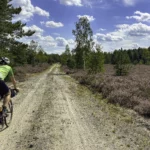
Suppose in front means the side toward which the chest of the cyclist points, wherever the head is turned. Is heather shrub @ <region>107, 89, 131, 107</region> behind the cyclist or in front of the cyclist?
in front

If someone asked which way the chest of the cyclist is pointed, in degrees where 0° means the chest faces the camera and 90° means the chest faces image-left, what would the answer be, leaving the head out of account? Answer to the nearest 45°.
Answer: approximately 225°

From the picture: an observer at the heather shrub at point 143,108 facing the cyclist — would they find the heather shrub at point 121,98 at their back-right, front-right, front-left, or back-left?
back-right

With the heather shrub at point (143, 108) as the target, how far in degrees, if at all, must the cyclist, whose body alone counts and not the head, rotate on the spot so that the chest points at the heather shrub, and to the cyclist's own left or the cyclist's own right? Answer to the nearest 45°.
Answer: approximately 45° to the cyclist's own right

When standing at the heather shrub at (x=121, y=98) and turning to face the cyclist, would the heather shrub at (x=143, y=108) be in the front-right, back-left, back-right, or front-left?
front-left

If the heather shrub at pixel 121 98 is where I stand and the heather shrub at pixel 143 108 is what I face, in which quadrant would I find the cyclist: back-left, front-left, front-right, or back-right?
front-right
